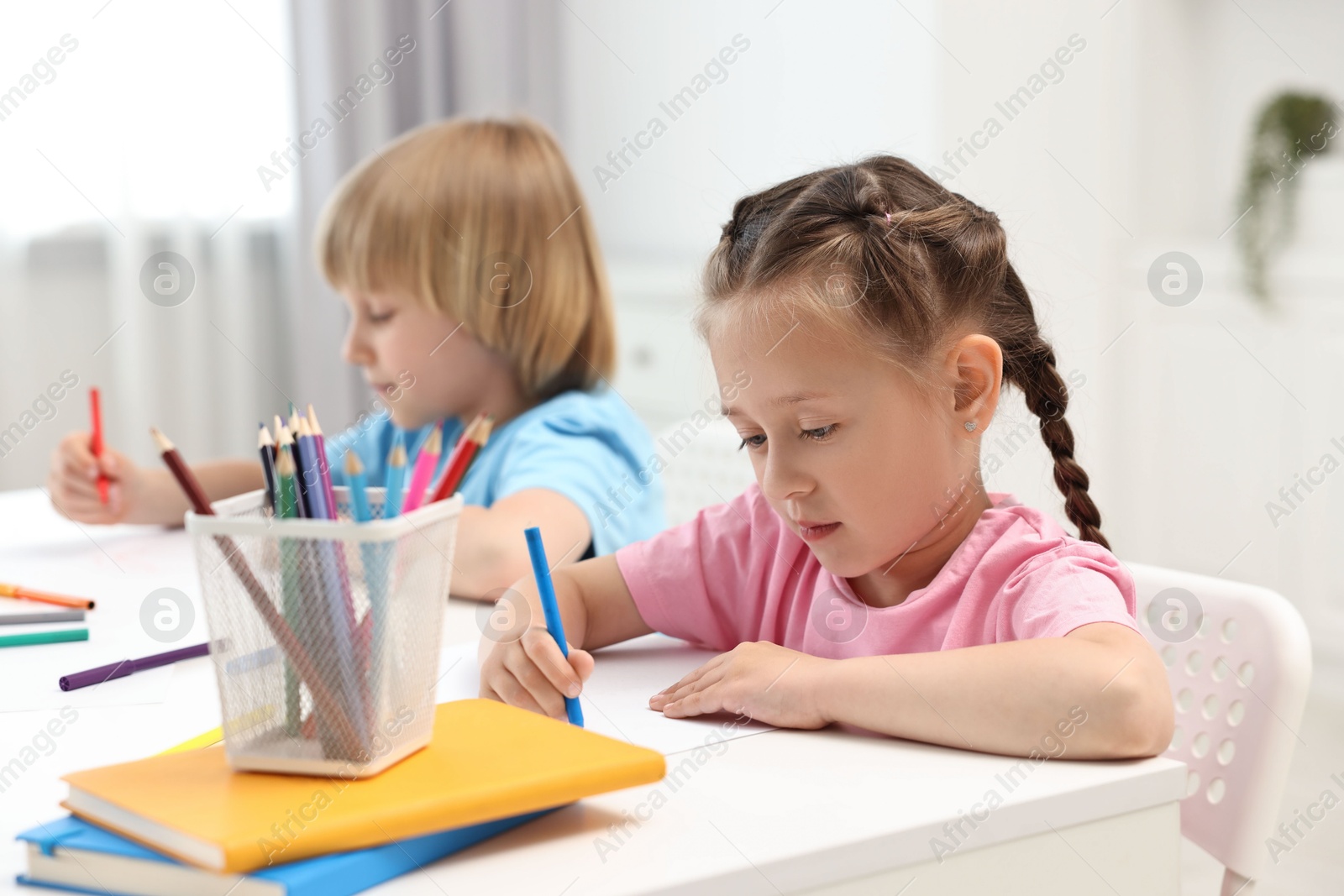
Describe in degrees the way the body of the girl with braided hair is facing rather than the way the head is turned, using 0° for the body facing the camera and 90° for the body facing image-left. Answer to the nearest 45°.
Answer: approximately 45°

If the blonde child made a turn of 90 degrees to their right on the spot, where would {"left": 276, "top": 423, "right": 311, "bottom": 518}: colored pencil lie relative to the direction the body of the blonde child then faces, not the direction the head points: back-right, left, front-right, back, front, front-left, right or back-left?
back-left

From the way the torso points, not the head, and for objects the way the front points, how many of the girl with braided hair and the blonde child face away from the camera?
0

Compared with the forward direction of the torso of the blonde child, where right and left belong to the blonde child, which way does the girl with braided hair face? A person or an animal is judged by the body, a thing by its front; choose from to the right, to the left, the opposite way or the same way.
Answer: the same way

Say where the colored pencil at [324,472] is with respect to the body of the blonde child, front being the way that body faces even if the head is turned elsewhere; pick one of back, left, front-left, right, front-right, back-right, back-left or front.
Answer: front-left

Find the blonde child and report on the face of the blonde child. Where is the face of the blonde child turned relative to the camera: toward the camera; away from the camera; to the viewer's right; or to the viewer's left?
to the viewer's left

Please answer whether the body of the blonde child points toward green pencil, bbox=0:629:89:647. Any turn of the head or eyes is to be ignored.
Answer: yes

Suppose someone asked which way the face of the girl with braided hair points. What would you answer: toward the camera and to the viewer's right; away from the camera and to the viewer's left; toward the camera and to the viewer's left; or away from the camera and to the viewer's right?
toward the camera and to the viewer's left

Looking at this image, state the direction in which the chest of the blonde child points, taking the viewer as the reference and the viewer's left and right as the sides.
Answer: facing the viewer and to the left of the viewer
